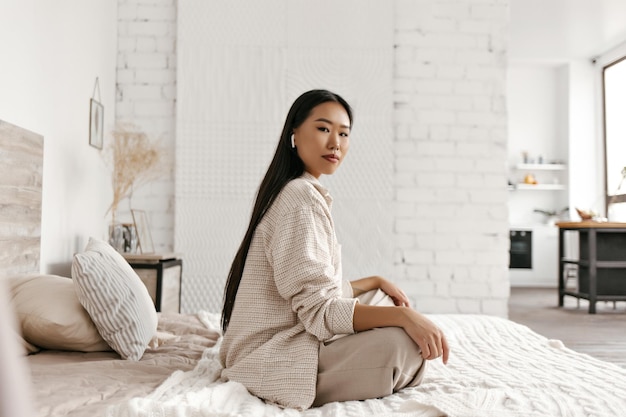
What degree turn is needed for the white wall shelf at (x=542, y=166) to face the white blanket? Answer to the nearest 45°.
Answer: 0° — it already faces it

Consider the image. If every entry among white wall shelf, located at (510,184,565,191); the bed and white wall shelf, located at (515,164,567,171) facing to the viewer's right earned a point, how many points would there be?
1

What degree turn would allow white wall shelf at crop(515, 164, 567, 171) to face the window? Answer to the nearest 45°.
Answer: approximately 90° to its left

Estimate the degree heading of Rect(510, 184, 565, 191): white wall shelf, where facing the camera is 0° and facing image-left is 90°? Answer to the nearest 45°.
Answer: approximately 0°

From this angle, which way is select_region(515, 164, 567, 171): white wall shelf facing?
toward the camera

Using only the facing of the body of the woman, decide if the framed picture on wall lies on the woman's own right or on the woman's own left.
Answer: on the woman's own left

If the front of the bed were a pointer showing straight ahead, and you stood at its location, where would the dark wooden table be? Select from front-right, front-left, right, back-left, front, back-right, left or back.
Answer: front-left

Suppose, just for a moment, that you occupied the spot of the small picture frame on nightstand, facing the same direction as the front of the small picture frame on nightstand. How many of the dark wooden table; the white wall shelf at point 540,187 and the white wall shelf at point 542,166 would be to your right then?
0

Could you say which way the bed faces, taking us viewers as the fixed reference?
facing to the right of the viewer

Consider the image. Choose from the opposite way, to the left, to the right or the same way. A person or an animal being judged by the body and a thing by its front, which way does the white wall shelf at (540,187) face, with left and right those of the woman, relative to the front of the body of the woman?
to the right

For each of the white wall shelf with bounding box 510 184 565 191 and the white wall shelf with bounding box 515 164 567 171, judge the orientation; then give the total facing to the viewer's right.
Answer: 0

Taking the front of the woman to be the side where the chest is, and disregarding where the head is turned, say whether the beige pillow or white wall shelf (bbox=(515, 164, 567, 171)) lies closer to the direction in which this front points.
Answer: the white wall shelf

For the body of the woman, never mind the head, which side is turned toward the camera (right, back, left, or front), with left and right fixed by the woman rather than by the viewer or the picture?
right
